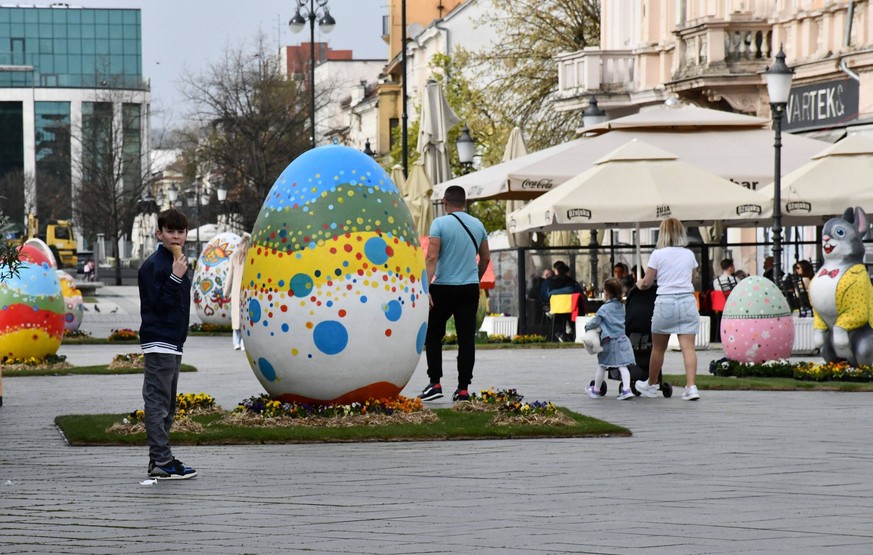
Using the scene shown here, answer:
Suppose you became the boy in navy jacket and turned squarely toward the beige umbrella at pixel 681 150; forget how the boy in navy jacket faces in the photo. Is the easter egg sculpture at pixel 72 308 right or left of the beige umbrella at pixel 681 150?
left

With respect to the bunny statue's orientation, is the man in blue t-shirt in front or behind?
in front

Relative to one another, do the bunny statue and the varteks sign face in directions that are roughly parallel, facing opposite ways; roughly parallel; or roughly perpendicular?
roughly parallel

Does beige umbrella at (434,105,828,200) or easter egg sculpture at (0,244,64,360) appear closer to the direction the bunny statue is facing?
the easter egg sculpture

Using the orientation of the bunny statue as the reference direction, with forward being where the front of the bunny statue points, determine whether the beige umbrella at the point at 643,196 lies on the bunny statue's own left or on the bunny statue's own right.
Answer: on the bunny statue's own right

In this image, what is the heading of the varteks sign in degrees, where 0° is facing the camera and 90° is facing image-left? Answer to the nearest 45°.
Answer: approximately 45°

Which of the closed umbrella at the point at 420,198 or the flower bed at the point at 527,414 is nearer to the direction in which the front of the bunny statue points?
the flower bed

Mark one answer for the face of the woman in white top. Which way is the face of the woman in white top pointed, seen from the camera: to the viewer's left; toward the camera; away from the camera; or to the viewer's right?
away from the camera

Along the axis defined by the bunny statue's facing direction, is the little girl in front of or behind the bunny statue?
in front

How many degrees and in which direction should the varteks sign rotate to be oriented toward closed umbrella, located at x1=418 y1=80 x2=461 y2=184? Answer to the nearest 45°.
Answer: approximately 45° to its right

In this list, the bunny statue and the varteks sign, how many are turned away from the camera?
0
